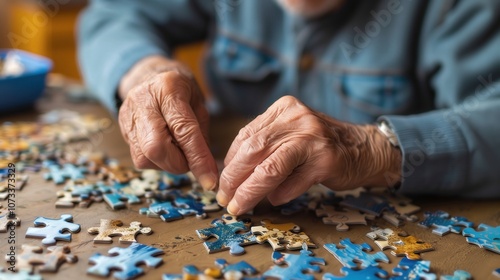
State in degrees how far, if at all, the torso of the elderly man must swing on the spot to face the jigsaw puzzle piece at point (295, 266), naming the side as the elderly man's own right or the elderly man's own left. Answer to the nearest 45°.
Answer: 0° — they already face it

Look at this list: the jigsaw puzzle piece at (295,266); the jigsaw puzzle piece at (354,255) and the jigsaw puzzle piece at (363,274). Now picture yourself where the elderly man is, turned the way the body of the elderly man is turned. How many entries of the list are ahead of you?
3

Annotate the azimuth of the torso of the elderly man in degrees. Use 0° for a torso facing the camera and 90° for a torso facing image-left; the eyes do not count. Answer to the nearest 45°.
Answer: approximately 0°

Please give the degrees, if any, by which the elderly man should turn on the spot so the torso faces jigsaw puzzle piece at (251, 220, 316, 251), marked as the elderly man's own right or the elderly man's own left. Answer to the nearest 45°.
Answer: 0° — they already face it

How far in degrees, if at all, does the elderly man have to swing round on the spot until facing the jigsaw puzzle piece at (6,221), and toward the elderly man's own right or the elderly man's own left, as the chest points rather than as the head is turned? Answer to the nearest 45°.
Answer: approximately 45° to the elderly man's own right

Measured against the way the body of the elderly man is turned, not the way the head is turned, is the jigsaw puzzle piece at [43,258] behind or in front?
in front

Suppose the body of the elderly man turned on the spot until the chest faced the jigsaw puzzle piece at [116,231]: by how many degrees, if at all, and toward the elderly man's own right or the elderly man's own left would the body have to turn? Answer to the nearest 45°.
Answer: approximately 45° to the elderly man's own right

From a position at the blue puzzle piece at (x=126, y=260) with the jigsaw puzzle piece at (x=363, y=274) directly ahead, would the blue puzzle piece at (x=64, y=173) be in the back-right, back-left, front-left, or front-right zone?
back-left

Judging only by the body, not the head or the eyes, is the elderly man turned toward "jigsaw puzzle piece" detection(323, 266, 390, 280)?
yes

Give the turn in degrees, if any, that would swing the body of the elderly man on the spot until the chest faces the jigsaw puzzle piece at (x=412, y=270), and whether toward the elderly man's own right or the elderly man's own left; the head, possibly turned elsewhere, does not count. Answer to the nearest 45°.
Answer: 0° — they already face it

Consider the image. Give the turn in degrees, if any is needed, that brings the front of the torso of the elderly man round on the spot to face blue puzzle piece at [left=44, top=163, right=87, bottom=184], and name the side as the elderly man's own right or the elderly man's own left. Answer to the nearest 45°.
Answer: approximately 45° to the elderly man's own right

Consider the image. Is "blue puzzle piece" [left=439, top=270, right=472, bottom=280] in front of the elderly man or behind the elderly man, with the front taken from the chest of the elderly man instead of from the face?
in front
